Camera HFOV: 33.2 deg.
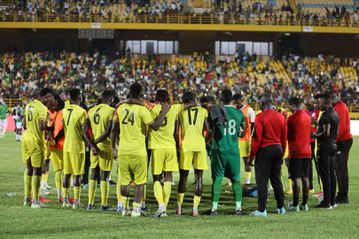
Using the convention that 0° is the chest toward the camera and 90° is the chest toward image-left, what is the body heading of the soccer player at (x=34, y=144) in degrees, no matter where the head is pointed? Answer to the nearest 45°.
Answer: approximately 225°

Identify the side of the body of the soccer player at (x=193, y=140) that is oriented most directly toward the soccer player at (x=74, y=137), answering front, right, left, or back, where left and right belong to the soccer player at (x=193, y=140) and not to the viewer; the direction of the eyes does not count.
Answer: left

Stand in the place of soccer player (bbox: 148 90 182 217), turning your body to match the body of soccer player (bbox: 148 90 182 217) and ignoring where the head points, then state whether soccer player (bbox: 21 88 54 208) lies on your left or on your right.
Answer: on your left

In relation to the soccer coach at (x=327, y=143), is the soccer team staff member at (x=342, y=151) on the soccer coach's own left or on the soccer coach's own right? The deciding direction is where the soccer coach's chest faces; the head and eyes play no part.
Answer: on the soccer coach's own right

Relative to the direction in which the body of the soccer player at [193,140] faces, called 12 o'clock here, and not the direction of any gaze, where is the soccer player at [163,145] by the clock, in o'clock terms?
the soccer player at [163,145] is roughly at 8 o'clock from the soccer player at [193,140].

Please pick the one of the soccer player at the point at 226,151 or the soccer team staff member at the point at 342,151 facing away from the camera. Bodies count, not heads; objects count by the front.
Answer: the soccer player at the point at 226,151

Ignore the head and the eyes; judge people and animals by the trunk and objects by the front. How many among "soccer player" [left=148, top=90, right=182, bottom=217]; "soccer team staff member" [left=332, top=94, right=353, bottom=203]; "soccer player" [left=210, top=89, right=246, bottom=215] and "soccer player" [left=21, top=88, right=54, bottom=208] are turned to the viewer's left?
1

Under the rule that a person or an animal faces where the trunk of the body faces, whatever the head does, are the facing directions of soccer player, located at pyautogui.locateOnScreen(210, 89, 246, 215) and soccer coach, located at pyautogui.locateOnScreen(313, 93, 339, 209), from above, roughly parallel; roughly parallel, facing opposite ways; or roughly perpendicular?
roughly perpendicular

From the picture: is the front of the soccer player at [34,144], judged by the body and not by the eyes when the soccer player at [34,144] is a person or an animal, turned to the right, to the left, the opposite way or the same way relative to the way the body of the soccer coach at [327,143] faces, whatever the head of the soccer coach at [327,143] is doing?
to the right

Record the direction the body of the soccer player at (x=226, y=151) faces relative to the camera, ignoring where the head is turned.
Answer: away from the camera

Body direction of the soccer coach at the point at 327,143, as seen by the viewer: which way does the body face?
to the viewer's left

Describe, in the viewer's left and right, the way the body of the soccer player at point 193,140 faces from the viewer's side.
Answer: facing away from the viewer
